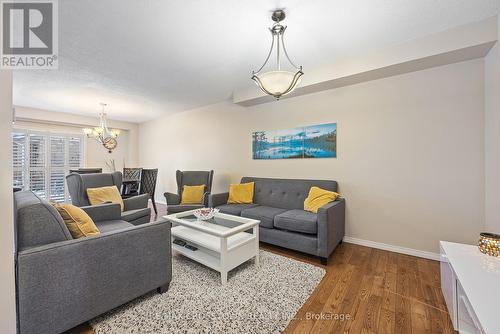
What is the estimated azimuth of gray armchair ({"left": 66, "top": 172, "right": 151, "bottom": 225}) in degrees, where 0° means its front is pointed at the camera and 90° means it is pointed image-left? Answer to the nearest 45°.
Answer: approximately 315°

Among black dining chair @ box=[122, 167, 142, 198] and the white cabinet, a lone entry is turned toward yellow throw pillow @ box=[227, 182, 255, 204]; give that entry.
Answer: the white cabinet

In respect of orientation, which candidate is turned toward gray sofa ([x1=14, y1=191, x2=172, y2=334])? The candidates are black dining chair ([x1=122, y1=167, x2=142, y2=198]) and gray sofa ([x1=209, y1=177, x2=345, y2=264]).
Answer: gray sofa ([x1=209, y1=177, x2=345, y2=264])

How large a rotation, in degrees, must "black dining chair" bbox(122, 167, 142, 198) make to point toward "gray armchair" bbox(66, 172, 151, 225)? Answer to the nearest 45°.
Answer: approximately 180°

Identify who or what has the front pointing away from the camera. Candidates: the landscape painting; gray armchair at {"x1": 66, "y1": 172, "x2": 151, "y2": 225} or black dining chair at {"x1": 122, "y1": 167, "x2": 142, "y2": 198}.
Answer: the black dining chair

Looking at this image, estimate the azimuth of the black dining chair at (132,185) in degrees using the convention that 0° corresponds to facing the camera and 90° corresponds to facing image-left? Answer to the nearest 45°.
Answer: approximately 180°

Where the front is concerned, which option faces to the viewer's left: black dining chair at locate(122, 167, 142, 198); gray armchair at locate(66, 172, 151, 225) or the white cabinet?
the white cabinet

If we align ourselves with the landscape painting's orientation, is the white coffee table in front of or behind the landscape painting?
in front

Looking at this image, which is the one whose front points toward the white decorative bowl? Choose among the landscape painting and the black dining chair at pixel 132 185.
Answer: the landscape painting

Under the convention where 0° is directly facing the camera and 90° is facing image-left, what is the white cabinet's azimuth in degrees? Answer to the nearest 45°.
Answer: approximately 90°

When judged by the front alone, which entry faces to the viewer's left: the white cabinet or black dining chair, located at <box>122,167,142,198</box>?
the white cabinet

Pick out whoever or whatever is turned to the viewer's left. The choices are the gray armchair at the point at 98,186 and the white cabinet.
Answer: the white cabinet
